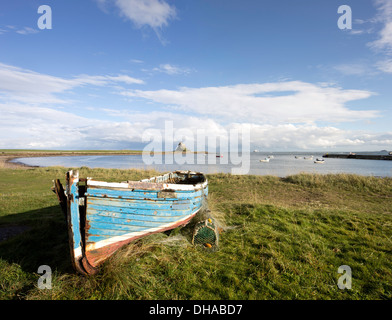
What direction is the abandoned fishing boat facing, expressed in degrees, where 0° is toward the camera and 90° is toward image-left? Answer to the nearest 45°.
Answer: approximately 45°

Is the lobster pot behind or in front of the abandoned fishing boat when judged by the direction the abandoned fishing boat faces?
behind
